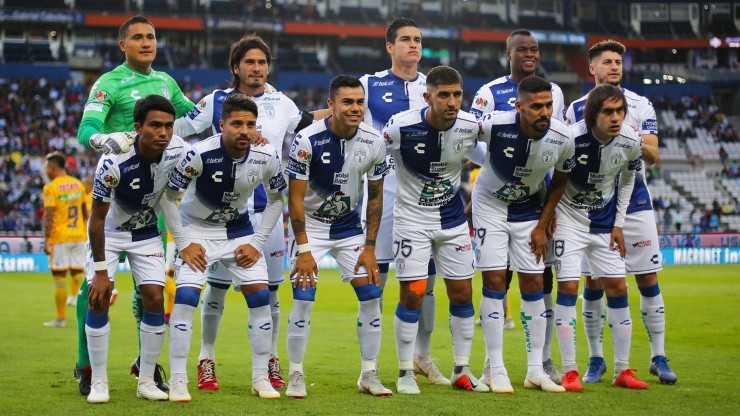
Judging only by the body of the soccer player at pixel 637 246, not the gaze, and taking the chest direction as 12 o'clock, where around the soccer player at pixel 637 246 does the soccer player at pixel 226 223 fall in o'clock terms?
the soccer player at pixel 226 223 is roughly at 2 o'clock from the soccer player at pixel 637 246.

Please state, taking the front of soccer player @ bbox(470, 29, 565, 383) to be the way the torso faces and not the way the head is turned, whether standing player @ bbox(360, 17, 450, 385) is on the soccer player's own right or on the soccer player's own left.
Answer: on the soccer player's own right

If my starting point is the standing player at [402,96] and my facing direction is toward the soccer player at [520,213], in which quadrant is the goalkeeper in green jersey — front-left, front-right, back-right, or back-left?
back-right

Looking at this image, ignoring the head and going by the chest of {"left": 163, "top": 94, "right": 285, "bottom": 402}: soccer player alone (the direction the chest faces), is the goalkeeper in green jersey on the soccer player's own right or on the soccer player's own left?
on the soccer player's own right
